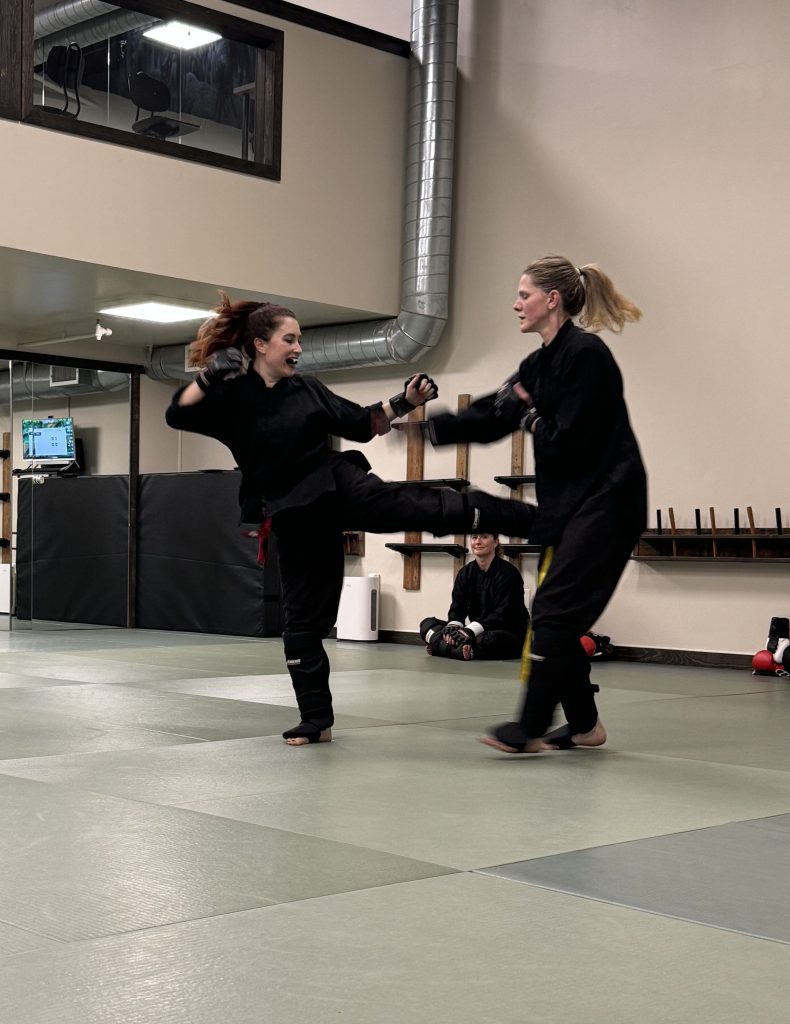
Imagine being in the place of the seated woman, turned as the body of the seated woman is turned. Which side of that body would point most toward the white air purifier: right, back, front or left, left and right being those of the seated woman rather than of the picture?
right

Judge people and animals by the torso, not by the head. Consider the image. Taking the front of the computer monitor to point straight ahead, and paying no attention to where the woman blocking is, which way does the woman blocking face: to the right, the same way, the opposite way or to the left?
to the right

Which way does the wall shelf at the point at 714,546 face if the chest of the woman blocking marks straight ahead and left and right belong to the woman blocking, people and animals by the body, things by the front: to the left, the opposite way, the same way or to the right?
to the left

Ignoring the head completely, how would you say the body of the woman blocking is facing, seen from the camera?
to the viewer's left

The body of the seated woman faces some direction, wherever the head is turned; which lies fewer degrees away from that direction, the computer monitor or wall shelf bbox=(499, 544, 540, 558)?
the computer monitor

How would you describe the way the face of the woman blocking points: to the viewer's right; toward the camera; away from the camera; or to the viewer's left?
to the viewer's left

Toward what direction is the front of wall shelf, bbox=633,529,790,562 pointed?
toward the camera

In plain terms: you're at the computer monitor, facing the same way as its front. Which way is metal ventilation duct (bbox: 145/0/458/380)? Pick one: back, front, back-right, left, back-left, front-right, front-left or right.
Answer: front-left

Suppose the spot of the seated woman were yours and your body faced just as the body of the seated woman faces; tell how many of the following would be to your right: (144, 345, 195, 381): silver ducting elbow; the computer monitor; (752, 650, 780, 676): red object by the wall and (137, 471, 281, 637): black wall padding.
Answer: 3

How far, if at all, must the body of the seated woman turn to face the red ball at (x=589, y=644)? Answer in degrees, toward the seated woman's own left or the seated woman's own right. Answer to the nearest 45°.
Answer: approximately 135° to the seated woman's own left

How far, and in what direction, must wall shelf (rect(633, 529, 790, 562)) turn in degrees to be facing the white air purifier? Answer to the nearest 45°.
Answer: approximately 135° to its right

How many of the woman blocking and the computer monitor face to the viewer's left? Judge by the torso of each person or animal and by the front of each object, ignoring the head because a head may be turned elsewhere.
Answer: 1

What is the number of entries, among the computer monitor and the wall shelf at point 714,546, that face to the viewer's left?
0
